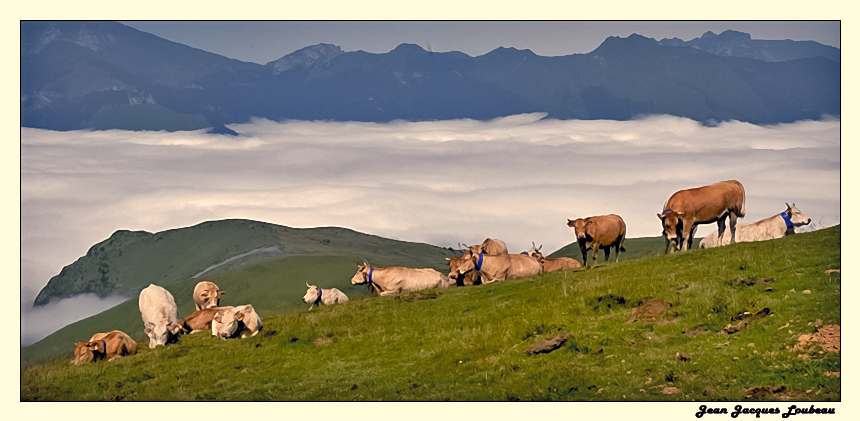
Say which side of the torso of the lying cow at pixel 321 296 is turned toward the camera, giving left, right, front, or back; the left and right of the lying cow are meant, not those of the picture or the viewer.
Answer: left

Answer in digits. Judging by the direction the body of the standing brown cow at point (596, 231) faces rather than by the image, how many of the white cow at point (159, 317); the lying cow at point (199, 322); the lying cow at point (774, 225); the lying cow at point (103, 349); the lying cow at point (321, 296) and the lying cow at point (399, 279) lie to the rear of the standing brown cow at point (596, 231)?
1

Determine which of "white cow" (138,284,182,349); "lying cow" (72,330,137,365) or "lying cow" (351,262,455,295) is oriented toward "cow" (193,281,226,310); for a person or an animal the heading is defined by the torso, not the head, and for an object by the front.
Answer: "lying cow" (351,262,455,295)

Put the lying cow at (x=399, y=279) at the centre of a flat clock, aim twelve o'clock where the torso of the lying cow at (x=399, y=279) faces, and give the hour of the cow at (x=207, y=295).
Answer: the cow at (x=207, y=295) is roughly at 12 o'clock from the lying cow at (x=399, y=279).

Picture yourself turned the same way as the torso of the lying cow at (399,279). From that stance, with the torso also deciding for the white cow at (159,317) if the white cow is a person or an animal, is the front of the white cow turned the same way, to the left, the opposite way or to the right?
to the left

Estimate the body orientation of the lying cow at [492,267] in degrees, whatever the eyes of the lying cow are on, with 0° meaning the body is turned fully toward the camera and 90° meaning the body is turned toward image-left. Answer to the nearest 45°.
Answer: approximately 90°

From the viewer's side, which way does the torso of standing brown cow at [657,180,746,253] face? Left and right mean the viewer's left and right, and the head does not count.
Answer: facing the viewer and to the left of the viewer

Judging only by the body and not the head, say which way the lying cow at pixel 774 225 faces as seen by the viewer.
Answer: to the viewer's right

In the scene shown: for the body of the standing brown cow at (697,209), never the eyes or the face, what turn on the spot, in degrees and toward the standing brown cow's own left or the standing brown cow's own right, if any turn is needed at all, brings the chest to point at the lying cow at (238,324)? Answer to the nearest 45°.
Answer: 0° — it already faces it

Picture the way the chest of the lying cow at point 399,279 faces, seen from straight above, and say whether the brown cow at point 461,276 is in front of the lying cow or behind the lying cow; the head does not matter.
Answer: behind

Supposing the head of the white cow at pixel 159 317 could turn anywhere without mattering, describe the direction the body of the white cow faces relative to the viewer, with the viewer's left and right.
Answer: facing the viewer

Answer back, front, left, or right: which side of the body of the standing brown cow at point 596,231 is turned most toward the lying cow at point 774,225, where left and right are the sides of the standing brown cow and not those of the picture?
back

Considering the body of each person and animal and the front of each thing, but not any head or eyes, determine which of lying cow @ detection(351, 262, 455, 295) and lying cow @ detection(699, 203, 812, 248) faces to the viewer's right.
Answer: lying cow @ detection(699, 203, 812, 248)

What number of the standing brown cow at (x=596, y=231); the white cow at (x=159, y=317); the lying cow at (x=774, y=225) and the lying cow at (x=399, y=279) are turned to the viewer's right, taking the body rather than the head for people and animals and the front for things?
1

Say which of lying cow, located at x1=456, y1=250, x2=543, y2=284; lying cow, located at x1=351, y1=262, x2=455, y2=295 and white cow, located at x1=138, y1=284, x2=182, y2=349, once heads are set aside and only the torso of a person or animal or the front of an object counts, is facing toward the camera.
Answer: the white cow

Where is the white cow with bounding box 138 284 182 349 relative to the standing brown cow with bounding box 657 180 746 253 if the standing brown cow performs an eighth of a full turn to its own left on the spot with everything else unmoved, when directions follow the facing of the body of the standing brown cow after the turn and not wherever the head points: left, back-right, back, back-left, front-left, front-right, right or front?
front-right

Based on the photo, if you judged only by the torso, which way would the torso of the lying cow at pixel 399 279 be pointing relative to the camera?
to the viewer's left

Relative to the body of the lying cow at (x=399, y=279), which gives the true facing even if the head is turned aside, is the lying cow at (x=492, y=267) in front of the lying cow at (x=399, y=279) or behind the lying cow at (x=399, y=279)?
behind

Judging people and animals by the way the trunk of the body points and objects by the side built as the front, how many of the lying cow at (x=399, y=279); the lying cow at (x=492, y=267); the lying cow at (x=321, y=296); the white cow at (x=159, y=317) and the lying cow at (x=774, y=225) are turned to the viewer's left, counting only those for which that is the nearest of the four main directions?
3

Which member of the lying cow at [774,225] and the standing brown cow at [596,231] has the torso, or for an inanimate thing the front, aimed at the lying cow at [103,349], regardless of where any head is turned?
the standing brown cow
